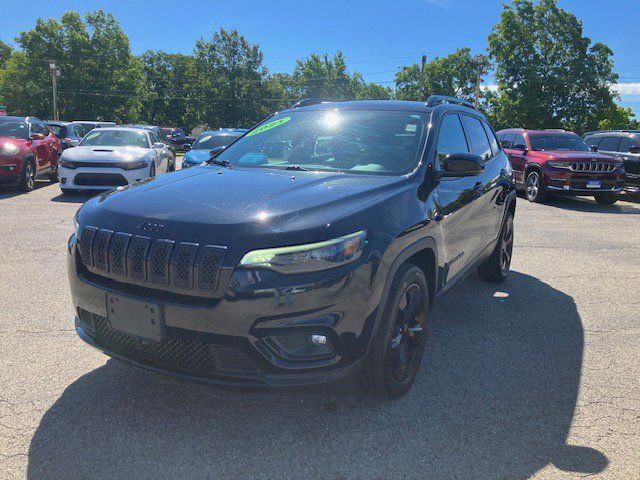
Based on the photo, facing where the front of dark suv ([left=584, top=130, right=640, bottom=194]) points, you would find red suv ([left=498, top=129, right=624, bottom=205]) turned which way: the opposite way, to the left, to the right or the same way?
the same way

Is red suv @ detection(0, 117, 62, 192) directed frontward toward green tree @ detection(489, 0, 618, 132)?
no

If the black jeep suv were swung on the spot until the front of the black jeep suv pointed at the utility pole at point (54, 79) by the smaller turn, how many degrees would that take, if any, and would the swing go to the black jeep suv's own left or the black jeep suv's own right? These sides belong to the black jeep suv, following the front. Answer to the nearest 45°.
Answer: approximately 90° to the black jeep suv's own right

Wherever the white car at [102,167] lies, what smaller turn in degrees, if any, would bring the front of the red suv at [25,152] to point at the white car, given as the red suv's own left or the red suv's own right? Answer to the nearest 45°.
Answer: approximately 90° to the red suv's own left

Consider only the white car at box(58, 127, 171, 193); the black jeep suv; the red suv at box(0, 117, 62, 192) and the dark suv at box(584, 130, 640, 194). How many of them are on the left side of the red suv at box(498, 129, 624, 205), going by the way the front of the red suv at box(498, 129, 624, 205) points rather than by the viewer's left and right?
1

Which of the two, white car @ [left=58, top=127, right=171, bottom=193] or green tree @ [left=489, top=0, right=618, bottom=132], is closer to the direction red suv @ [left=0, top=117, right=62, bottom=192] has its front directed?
the white car

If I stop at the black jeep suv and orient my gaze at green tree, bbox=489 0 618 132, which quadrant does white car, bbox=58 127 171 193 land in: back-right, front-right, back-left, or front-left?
front-left

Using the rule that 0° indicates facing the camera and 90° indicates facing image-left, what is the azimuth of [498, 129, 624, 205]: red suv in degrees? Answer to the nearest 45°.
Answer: approximately 315°

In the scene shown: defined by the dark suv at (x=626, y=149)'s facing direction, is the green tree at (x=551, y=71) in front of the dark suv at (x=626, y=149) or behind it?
behind

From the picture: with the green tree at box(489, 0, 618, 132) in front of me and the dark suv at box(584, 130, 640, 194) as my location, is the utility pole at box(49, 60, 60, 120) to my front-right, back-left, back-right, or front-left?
front-left

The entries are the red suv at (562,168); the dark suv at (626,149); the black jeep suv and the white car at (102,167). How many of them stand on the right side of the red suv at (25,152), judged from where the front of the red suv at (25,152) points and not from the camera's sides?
0

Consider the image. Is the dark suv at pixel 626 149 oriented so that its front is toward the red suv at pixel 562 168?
no

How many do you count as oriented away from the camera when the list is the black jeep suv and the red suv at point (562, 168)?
0

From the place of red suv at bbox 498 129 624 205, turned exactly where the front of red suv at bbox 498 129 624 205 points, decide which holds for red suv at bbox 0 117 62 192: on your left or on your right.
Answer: on your right

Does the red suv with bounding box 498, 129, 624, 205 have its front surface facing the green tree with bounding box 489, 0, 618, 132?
no

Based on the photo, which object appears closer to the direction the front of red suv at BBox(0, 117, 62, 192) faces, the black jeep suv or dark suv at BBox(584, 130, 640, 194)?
the black jeep suv

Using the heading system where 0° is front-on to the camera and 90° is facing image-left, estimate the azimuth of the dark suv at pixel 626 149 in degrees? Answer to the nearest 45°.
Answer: approximately 315°

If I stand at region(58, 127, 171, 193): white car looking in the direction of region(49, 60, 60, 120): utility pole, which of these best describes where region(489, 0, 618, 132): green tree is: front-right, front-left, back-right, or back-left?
front-right
